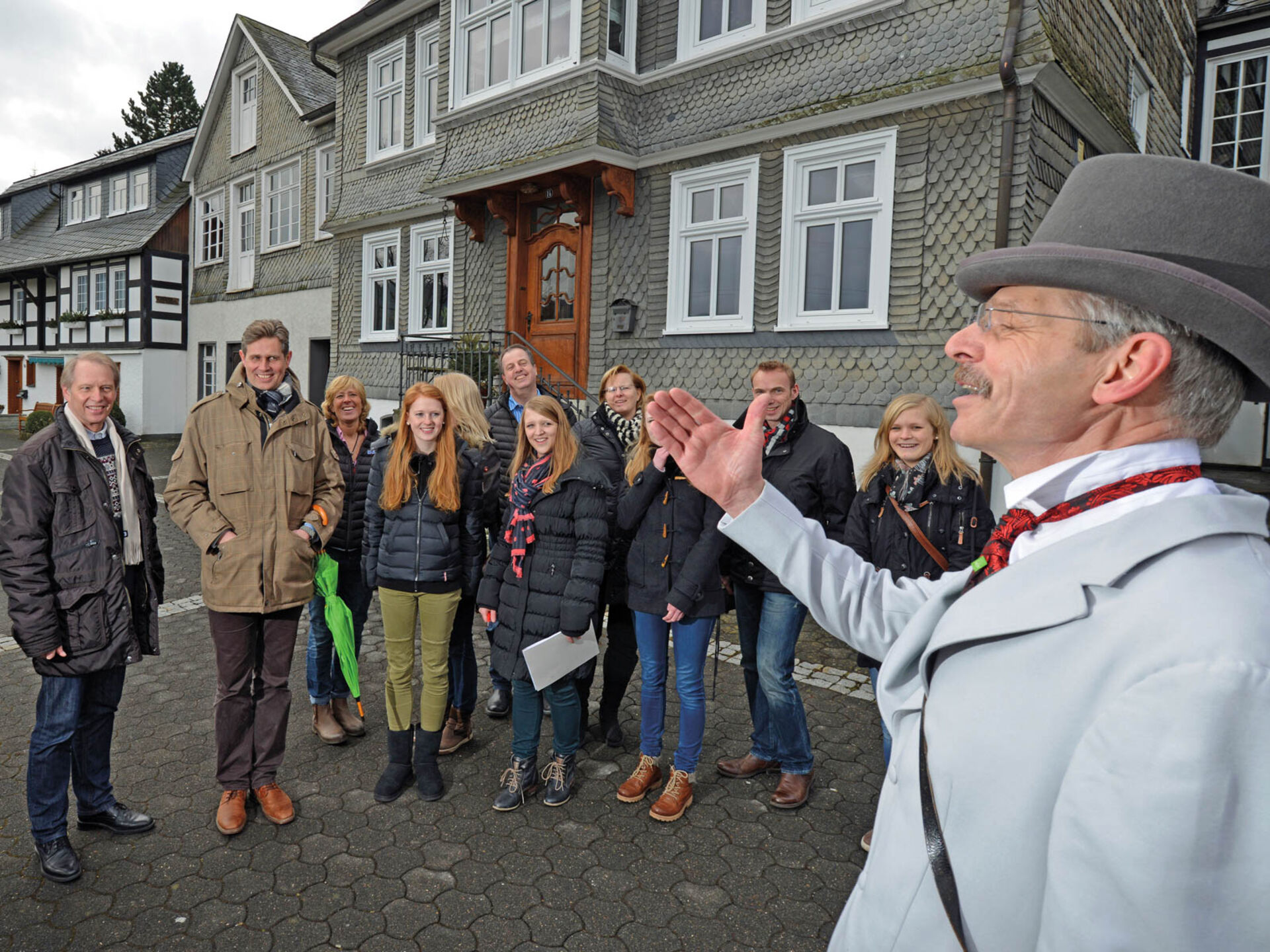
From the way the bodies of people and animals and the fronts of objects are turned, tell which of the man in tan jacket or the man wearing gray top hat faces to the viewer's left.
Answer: the man wearing gray top hat

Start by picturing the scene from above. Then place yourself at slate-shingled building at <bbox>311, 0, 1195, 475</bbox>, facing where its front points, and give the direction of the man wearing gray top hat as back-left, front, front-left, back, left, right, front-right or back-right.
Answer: front-left

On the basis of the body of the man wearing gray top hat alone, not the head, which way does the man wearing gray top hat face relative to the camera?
to the viewer's left

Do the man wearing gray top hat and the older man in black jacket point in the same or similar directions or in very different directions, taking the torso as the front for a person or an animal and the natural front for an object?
very different directions

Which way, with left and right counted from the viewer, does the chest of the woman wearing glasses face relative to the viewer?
facing the viewer

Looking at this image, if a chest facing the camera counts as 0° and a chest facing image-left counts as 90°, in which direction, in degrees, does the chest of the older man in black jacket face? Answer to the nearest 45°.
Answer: approximately 315°

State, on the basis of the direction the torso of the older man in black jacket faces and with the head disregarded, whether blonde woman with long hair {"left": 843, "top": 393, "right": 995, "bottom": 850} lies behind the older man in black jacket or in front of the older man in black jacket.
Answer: in front

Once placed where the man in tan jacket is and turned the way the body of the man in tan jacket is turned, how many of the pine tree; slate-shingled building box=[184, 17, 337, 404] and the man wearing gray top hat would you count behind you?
2

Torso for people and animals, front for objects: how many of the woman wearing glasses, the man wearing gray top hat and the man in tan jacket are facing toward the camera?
2

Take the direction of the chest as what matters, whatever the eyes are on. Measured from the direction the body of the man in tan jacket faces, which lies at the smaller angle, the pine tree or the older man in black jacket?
the older man in black jacket

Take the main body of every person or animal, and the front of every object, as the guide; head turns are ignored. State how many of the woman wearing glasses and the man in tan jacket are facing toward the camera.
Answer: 2

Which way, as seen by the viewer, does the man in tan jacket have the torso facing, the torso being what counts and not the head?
toward the camera
